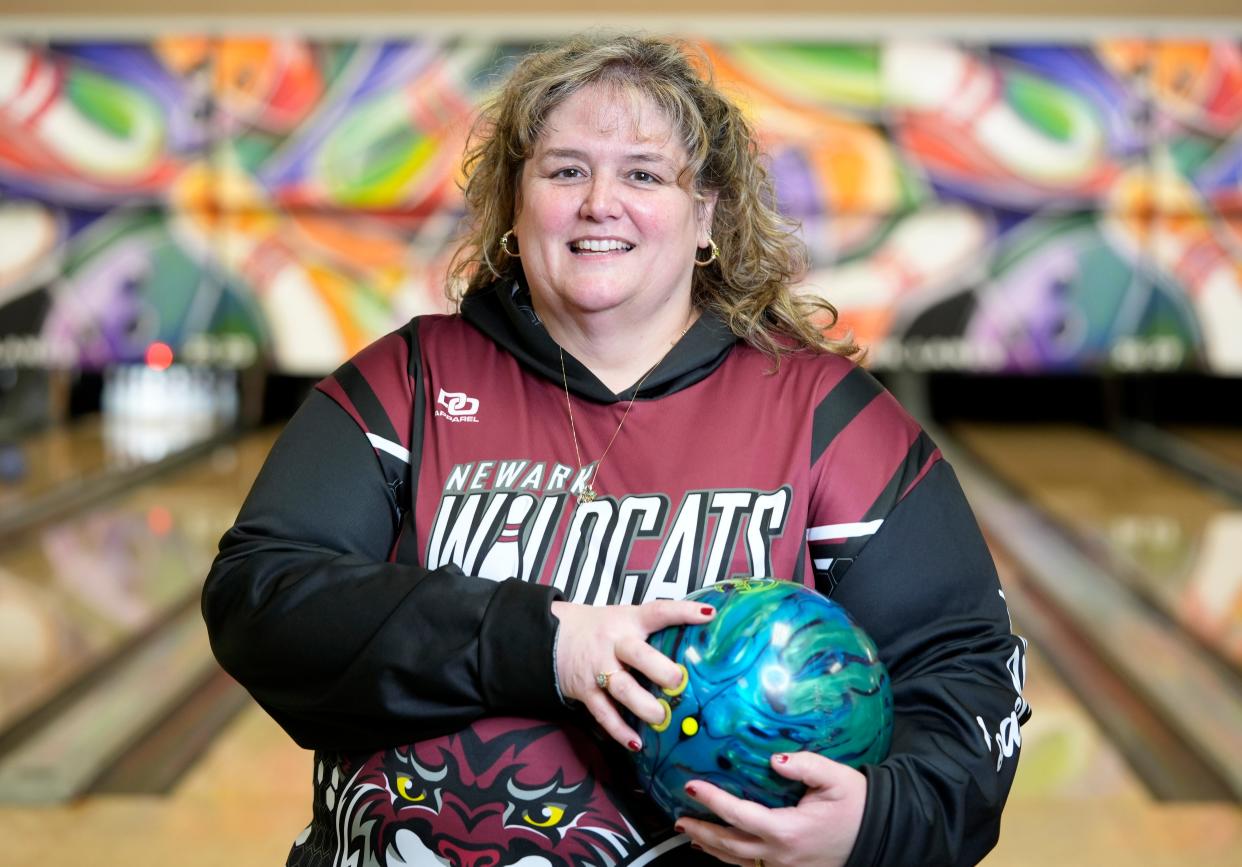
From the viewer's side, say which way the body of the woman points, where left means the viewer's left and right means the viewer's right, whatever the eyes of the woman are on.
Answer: facing the viewer
